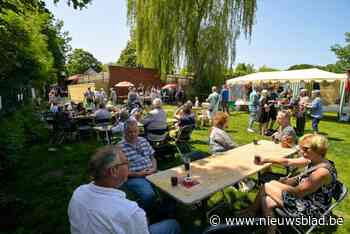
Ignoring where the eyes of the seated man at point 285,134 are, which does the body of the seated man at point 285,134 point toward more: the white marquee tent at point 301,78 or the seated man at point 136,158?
the seated man

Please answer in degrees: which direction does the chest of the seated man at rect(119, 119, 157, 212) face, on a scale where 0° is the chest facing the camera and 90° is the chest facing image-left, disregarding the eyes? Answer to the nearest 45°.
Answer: approximately 315°

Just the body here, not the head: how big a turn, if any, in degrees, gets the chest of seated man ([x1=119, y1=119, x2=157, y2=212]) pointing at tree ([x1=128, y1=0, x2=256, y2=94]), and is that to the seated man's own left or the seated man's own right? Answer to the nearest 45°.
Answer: approximately 135° to the seated man's own left

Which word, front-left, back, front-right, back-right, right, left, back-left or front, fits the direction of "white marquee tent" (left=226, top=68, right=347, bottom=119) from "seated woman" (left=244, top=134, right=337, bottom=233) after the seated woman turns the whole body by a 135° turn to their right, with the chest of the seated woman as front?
front-left

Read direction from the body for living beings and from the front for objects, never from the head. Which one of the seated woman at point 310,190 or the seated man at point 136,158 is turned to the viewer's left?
the seated woman

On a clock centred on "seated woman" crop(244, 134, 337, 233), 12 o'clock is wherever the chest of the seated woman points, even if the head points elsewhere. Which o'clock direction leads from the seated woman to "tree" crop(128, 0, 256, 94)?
The tree is roughly at 2 o'clock from the seated woman.

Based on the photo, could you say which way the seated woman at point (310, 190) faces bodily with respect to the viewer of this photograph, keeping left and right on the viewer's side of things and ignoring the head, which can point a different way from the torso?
facing to the left of the viewer

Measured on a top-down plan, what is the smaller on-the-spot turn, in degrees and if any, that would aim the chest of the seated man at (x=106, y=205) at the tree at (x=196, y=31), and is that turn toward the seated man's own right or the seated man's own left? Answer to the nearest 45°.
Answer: approximately 45° to the seated man's own left

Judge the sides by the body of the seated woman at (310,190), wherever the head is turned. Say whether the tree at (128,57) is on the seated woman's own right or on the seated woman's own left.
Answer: on the seated woman's own right

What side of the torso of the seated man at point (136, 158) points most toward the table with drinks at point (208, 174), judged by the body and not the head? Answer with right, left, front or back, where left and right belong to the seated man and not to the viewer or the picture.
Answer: front
